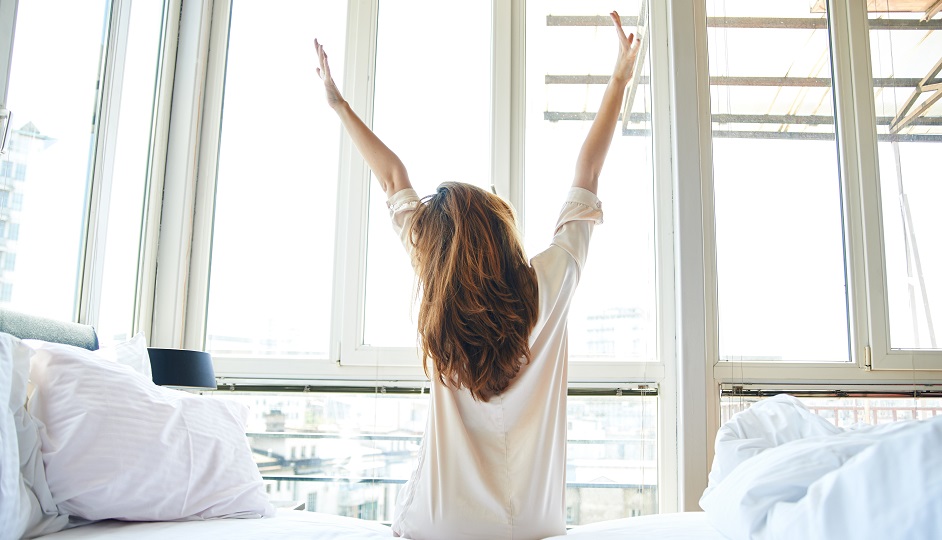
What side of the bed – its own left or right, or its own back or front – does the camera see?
right

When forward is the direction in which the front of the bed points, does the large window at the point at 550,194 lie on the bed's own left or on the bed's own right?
on the bed's own left
